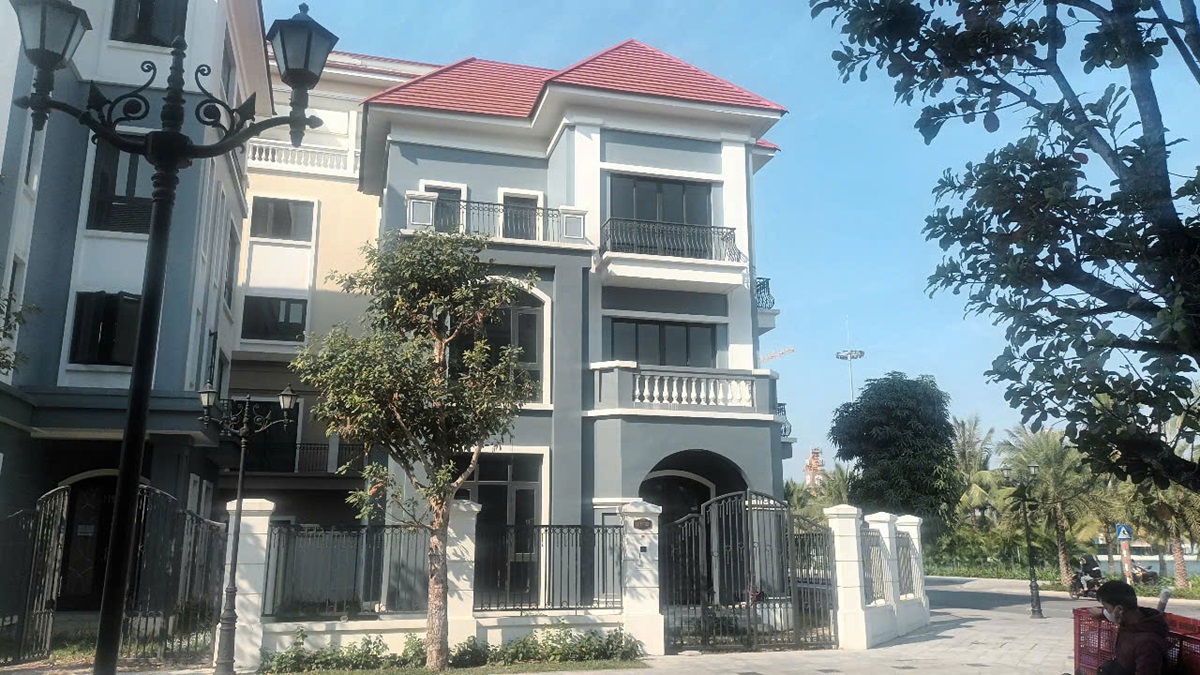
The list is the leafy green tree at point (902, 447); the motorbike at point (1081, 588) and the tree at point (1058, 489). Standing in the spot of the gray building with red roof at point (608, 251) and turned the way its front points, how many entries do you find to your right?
0

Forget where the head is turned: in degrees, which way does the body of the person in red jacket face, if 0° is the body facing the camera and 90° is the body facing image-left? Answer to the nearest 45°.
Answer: approximately 90°

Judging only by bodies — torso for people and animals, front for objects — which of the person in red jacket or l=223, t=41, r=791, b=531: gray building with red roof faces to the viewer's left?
the person in red jacket

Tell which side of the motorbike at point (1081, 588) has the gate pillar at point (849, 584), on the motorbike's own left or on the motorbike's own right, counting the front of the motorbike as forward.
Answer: on the motorbike's own left

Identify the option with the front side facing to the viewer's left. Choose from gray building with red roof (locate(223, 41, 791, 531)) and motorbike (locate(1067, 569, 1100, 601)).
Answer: the motorbike

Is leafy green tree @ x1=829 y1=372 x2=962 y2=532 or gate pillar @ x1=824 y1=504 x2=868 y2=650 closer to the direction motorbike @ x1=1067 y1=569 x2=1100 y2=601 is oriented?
the leafy green tree

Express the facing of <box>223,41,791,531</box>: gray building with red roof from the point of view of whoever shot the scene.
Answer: facing the viewer

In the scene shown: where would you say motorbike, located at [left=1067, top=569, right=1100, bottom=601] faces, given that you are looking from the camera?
facing to the left of the viewer

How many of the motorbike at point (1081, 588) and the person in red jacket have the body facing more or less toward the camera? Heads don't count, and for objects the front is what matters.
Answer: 0

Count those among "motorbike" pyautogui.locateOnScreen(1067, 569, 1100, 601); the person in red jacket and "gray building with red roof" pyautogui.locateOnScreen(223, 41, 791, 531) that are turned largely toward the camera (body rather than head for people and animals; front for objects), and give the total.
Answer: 1

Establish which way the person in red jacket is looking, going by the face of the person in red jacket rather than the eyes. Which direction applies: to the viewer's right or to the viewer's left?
to the viewer's left

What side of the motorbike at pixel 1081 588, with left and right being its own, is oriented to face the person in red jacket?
left

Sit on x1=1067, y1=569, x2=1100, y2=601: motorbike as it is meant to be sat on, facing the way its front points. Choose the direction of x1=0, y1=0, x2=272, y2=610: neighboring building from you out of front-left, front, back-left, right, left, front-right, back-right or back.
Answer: front-left
